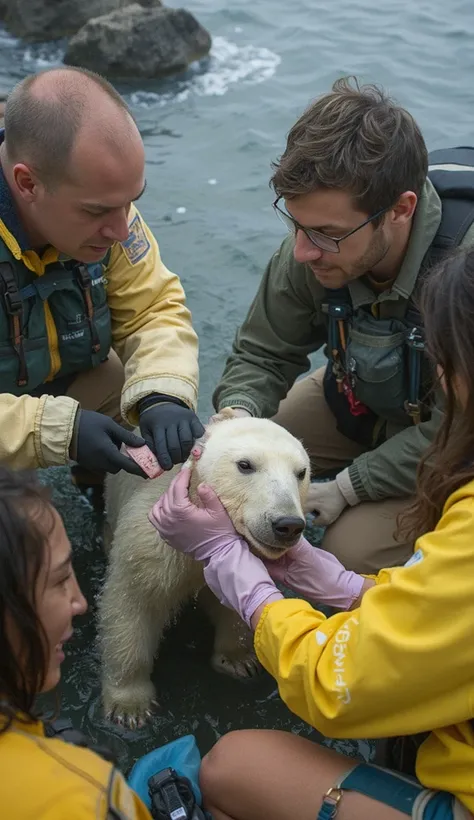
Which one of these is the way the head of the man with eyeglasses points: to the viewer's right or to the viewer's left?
to the viewer's left

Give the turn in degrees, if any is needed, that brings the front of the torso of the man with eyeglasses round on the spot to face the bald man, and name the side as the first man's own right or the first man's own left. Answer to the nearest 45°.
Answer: approximately 45° to the first man's own right

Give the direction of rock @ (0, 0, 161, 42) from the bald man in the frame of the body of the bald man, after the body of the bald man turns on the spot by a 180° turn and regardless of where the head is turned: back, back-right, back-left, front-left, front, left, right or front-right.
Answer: front-right

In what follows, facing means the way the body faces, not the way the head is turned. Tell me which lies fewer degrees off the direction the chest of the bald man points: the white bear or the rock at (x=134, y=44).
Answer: the white bear

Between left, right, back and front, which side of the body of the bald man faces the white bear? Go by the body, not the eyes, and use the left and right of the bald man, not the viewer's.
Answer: front

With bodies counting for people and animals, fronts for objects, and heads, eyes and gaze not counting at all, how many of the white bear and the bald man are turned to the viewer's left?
0

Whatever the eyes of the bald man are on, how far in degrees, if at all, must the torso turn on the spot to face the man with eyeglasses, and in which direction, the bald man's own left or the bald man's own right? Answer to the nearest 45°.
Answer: approximately 45° to the bald man's own left

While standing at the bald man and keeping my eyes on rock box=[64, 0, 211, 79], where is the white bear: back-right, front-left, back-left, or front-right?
back-right

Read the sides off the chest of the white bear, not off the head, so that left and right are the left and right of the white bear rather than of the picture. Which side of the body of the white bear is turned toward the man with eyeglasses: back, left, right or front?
left

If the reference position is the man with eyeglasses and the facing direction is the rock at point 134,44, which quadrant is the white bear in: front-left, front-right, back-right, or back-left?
back-left

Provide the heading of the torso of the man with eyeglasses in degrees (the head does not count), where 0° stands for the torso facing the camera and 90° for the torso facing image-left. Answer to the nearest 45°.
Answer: approximately 45°

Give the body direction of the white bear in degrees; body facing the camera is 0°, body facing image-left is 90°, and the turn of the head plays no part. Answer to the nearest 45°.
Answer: approximately 315°

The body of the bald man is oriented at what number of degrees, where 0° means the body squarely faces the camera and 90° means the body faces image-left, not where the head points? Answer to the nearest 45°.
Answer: approximately 315°

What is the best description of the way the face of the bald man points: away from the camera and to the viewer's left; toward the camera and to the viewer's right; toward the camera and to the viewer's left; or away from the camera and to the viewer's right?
toward the camera and to the viewer's right

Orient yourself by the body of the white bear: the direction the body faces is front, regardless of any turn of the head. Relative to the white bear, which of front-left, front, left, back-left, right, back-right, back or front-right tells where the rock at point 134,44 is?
back-left
